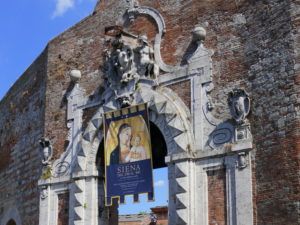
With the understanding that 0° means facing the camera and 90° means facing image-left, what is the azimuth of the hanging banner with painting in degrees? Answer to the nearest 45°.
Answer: approximately 45°
